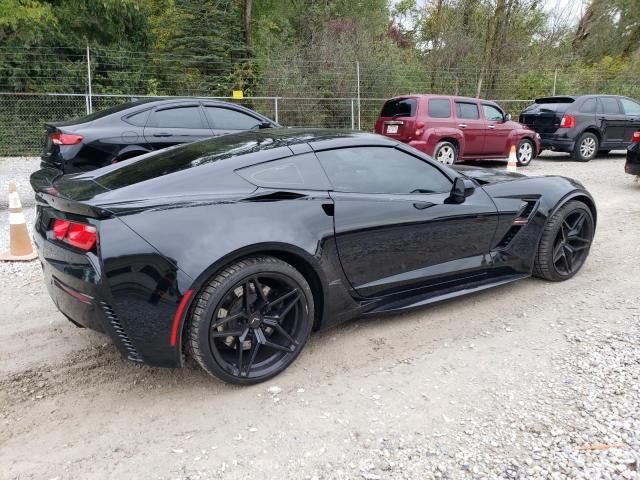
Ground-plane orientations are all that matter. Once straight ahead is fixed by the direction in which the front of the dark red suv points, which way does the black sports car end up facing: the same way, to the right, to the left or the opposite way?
the same way

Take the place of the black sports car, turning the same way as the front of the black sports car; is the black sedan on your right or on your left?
on your left

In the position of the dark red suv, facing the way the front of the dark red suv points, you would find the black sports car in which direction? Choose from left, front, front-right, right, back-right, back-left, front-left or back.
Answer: back-right

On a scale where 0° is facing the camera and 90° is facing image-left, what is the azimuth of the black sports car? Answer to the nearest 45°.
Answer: approximately 225°

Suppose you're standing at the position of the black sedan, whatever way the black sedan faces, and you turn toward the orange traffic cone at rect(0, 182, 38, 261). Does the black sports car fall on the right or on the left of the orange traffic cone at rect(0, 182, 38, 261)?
left

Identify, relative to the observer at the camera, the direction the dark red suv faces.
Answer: facing away from the viewer and to the right of the viewer

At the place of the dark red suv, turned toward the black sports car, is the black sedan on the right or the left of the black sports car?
right

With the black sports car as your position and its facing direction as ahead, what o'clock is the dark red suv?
The dark red suv is roughly at 11 o'clock from the black sports car.

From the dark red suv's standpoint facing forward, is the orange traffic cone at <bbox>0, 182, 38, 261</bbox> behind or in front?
behind

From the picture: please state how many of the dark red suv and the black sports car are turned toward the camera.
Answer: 0

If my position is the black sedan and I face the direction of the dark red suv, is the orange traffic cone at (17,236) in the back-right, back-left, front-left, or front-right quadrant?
back-right

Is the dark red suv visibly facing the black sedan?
no
